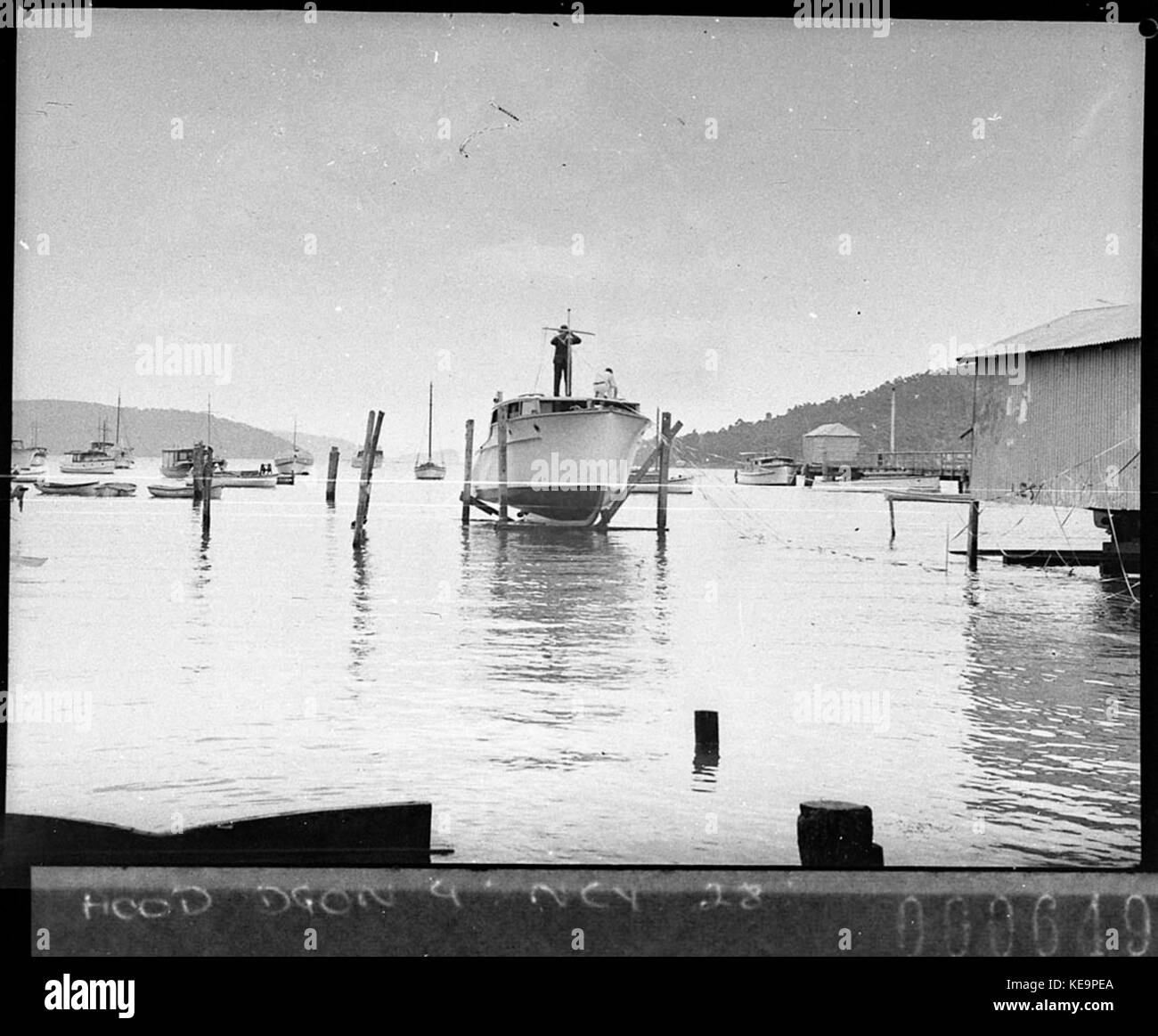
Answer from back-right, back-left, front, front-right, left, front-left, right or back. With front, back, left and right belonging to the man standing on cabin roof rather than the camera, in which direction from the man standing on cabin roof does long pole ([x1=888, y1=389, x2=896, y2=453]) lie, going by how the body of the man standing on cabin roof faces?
left

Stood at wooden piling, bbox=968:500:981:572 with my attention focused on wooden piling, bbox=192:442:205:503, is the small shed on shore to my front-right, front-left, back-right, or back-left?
front-right

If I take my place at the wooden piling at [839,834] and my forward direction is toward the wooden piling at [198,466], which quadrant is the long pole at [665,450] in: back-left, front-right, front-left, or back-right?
front-right

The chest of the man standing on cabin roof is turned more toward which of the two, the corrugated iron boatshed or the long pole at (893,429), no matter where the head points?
the corrugated iron boatshed

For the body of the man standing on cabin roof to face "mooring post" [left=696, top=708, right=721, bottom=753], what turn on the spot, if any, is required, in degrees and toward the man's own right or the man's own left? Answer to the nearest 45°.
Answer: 0° — they already face it

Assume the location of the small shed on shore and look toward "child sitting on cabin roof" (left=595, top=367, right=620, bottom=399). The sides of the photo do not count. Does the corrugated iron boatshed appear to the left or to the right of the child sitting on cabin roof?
left

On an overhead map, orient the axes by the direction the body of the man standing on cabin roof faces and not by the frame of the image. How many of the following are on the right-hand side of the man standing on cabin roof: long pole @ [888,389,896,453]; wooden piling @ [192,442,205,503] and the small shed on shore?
1

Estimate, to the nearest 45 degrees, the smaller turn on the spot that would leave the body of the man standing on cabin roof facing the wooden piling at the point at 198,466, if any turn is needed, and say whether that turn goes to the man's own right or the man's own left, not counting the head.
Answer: approximately 90° to the man's own right
